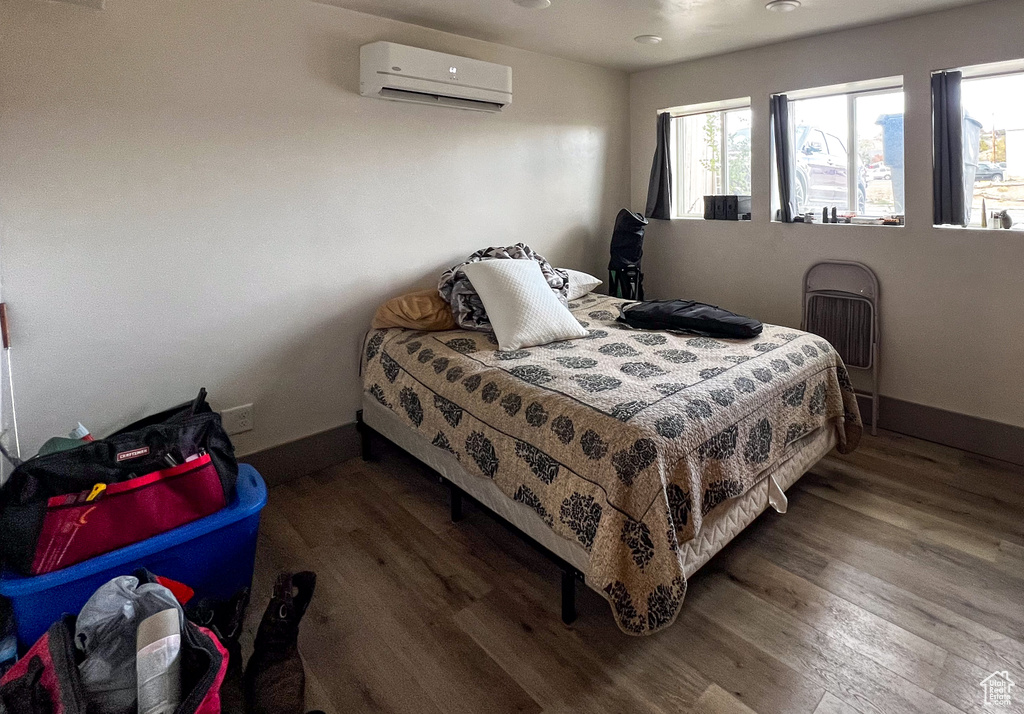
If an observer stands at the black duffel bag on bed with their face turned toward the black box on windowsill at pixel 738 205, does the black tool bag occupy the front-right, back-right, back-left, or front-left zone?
back-left

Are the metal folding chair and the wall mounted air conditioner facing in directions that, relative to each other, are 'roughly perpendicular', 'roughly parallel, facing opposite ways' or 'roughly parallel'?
roughly perpendicular

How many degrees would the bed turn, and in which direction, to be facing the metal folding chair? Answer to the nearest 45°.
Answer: approximately 90° to its left

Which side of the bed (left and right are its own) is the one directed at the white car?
left

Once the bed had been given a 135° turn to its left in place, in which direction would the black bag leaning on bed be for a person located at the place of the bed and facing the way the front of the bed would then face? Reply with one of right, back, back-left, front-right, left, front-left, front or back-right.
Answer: front

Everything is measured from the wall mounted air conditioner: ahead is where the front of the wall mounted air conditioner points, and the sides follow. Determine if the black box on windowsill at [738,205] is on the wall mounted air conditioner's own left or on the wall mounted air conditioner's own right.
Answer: on the wall mounted air conditioner's own left
